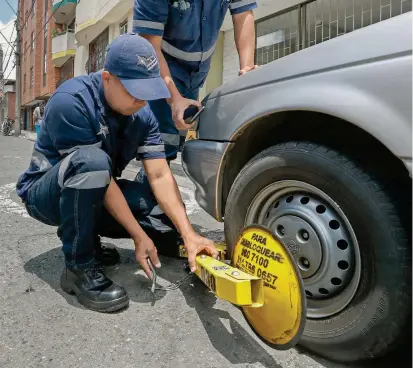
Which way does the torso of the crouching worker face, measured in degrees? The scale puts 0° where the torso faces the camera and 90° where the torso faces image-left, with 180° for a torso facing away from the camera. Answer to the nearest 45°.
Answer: approximately 315°

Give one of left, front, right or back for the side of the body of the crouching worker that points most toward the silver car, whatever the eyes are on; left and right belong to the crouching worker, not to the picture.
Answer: front

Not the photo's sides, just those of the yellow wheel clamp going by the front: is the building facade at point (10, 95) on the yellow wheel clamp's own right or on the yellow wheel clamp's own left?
on the yellow wheel clamp's own right

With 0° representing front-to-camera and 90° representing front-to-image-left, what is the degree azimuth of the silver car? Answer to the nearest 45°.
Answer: approximately 135°

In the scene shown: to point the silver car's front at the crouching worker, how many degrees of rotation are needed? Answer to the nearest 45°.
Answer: approximately 45° to its left

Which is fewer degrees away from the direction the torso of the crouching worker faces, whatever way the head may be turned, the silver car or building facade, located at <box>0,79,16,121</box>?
the silver car

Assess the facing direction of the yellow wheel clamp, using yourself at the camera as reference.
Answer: facing the viewer and to the left of the viewer
